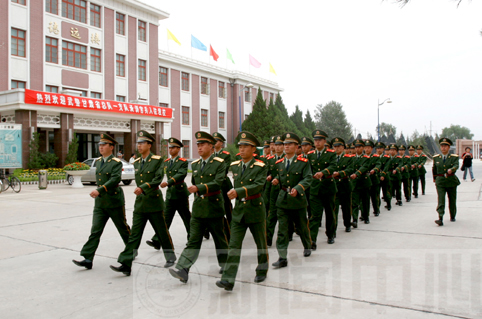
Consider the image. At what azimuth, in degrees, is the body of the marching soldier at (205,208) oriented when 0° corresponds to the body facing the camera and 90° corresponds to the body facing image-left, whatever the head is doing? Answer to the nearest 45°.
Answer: approximately 45°

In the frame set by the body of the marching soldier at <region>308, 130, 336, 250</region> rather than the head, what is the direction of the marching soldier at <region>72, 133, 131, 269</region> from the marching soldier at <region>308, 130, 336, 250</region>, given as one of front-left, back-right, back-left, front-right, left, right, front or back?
front

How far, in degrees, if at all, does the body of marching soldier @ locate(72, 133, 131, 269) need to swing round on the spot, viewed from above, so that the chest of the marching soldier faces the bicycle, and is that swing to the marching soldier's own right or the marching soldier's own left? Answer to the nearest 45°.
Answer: approximately 135° to the marching soldier's own right

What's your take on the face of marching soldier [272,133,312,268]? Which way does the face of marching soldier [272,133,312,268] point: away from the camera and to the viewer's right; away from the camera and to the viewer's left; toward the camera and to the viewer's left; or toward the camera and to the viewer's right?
toward the camera and to the viewer's left

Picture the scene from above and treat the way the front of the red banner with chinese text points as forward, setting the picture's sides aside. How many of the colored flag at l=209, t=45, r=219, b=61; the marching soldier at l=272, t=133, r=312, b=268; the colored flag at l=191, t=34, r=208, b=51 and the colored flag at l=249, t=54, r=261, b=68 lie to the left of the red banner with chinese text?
3

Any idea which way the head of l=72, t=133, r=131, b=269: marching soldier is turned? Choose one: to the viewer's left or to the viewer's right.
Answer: to the viewer's left

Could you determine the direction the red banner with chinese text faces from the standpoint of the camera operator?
facing the viewer and to the right of the viewer

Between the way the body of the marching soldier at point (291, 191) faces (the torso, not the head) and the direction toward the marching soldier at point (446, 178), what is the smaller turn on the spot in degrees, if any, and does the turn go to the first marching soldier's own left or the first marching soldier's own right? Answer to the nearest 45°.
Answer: approximately 180°

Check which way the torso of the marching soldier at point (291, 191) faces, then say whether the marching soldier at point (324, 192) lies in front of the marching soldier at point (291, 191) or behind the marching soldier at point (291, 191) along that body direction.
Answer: behind

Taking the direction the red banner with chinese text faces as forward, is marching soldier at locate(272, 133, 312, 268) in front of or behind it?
in front

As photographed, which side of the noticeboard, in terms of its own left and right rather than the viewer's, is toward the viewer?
front

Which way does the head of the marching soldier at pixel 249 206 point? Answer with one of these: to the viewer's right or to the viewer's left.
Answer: to the viewer's left
